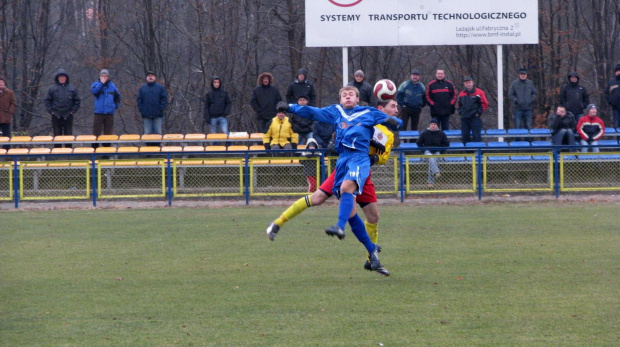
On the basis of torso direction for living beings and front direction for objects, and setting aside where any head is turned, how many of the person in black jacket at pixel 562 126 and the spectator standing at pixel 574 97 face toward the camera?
2

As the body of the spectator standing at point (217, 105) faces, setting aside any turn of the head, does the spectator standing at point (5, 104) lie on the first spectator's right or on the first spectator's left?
on the first spectator's right

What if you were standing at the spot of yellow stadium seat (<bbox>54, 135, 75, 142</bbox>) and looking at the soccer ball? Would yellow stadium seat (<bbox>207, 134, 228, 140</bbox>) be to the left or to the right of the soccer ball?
left

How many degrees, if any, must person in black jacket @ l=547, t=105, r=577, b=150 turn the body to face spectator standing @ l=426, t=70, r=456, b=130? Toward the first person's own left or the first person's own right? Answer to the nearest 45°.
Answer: approximately 90° to the first person's own right

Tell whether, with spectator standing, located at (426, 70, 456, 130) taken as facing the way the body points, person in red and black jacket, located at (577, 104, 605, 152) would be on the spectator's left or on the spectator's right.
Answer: on the spectator's left

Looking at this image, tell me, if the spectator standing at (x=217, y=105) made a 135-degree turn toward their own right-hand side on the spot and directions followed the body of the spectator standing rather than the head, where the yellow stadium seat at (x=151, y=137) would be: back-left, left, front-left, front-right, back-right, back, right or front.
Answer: front-left

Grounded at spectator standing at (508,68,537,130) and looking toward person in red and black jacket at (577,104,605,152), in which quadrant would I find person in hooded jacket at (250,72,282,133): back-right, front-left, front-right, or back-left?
back-right

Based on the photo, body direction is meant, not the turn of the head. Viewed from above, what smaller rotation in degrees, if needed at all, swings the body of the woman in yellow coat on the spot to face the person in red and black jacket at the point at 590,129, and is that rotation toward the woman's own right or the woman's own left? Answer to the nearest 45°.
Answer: approximately 90° to the woman's own left

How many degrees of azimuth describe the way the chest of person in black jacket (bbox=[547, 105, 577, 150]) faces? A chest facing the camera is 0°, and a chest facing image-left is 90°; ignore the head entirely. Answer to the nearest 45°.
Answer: approximately 0°
